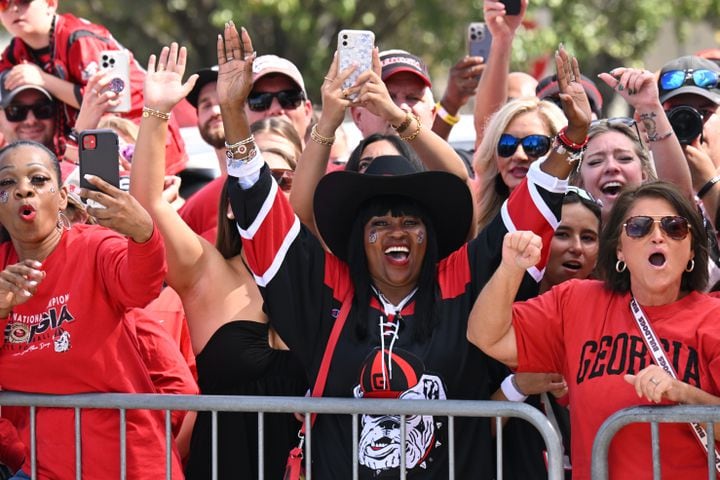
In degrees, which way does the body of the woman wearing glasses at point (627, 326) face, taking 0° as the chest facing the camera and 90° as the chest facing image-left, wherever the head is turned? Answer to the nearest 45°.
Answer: approximately 0°

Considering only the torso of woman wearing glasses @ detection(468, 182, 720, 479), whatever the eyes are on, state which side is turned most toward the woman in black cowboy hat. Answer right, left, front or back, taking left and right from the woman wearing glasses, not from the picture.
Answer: right

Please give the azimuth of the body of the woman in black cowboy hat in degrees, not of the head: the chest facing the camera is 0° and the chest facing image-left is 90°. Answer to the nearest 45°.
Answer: approximately 0°

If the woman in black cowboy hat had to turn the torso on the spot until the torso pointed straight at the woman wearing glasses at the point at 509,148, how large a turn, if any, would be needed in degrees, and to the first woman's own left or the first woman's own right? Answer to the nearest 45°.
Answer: approximately 135° to the first woman's own left

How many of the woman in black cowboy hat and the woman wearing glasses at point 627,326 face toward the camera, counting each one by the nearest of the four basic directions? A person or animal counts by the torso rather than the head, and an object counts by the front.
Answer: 2
